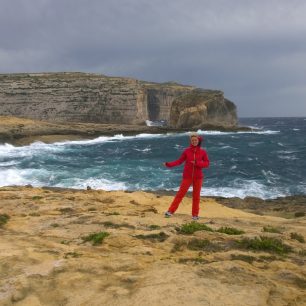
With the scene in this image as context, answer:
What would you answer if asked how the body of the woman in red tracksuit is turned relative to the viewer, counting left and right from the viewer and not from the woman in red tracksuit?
facing the viewer
